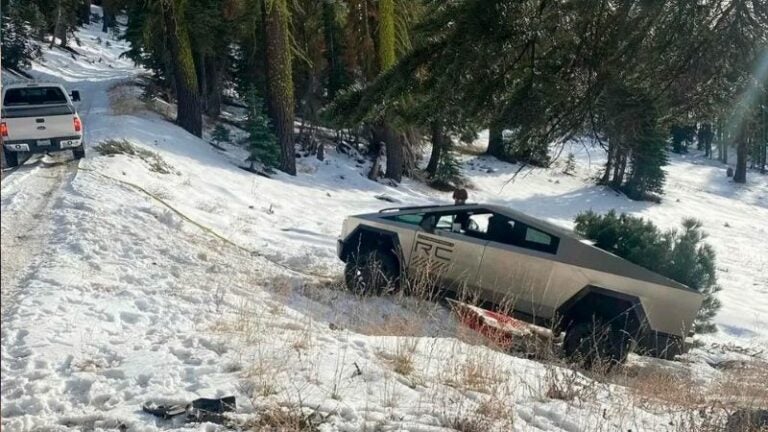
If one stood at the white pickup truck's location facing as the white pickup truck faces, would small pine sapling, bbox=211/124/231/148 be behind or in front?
in front

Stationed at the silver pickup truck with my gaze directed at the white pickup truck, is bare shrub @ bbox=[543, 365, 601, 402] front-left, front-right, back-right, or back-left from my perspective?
back-left

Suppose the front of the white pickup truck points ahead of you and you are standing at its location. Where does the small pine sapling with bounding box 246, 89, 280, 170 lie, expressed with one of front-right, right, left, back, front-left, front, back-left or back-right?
front-right

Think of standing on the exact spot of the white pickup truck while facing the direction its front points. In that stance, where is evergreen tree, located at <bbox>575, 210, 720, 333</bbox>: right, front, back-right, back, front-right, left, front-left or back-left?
back-right

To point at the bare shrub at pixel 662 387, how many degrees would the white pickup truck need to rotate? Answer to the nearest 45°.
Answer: approximately 135° to its right

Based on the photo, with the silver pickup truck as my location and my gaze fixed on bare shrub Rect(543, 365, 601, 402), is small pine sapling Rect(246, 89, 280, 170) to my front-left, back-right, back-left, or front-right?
back-right

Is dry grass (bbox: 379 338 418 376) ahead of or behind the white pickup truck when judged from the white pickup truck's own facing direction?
behind

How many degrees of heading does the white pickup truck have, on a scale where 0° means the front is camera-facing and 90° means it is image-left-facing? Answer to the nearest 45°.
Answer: approximately 180°

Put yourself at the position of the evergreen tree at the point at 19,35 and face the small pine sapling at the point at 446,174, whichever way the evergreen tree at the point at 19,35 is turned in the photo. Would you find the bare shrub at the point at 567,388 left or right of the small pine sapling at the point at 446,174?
right
